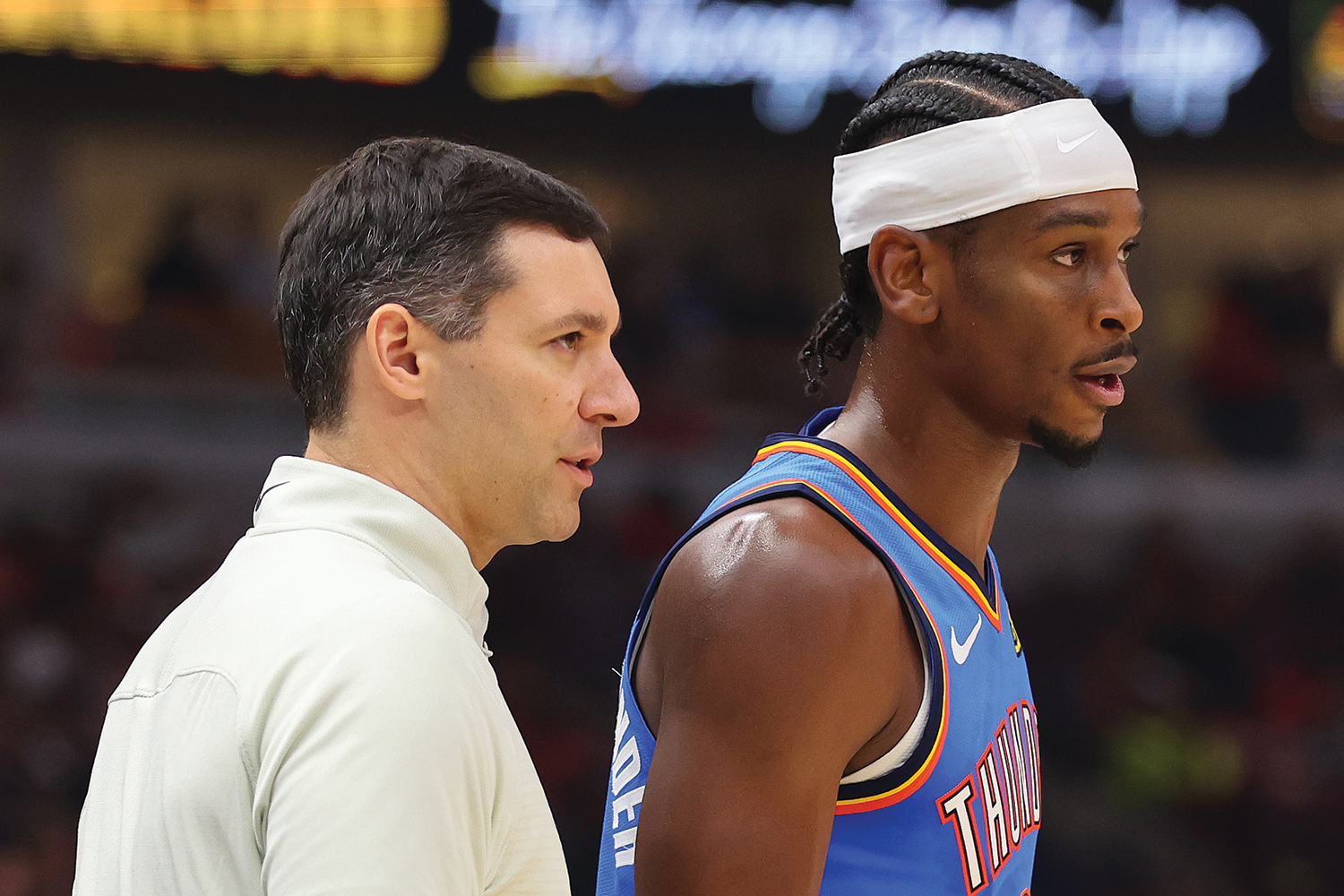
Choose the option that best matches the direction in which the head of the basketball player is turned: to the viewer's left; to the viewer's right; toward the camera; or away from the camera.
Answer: to the viewer's right

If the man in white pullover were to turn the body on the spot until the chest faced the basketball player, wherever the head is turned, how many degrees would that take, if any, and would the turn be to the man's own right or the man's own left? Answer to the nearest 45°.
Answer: approximately 45° to the man's own left

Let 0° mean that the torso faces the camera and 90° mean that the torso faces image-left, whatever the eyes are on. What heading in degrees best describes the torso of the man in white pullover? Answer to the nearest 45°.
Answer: approximately 270°

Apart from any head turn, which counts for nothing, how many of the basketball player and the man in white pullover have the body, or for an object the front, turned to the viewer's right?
2

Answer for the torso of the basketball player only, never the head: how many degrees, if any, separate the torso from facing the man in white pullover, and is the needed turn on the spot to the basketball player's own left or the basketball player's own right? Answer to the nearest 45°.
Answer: approximately 135° to the basketball player's own right

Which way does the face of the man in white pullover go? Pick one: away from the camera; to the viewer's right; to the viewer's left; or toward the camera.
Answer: to the viewer's right

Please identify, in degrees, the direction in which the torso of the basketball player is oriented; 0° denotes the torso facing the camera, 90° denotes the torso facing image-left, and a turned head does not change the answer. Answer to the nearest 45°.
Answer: approximately 270°
